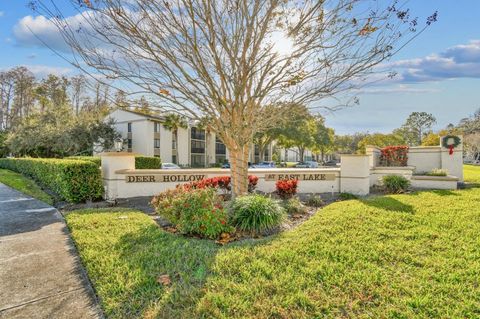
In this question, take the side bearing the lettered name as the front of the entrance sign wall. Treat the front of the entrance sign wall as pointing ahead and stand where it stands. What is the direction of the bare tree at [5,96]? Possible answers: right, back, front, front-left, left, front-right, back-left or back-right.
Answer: back-right

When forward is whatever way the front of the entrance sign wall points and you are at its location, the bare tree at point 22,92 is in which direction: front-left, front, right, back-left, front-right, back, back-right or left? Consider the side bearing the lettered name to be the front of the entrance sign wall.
back-right

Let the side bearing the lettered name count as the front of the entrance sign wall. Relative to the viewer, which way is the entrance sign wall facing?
toward the camera

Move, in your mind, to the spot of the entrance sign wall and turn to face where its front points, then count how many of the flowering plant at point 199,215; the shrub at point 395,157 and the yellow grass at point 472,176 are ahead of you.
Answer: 1

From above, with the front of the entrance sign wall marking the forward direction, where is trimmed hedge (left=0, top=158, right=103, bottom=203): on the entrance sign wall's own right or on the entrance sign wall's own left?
on the entrance sign wall's own right

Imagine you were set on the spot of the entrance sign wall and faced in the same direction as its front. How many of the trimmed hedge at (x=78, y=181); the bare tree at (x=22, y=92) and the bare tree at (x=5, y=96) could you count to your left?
0

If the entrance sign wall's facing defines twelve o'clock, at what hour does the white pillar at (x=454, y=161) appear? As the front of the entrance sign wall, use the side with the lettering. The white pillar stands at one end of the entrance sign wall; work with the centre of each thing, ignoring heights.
The white pillar is roughly at 8 o'clock from the entrance sign wall.

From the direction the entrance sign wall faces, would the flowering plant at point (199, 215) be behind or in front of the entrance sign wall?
in front

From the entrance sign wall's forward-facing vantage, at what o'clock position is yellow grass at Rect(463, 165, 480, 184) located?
The yellow grass is roughly at 8 o'clock from the entrance sign wall.

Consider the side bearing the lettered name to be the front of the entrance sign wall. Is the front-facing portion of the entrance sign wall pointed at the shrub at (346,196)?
no

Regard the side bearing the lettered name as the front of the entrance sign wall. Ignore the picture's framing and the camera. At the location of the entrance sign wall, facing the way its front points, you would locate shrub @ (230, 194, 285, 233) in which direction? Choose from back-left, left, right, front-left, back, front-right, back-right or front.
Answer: front
